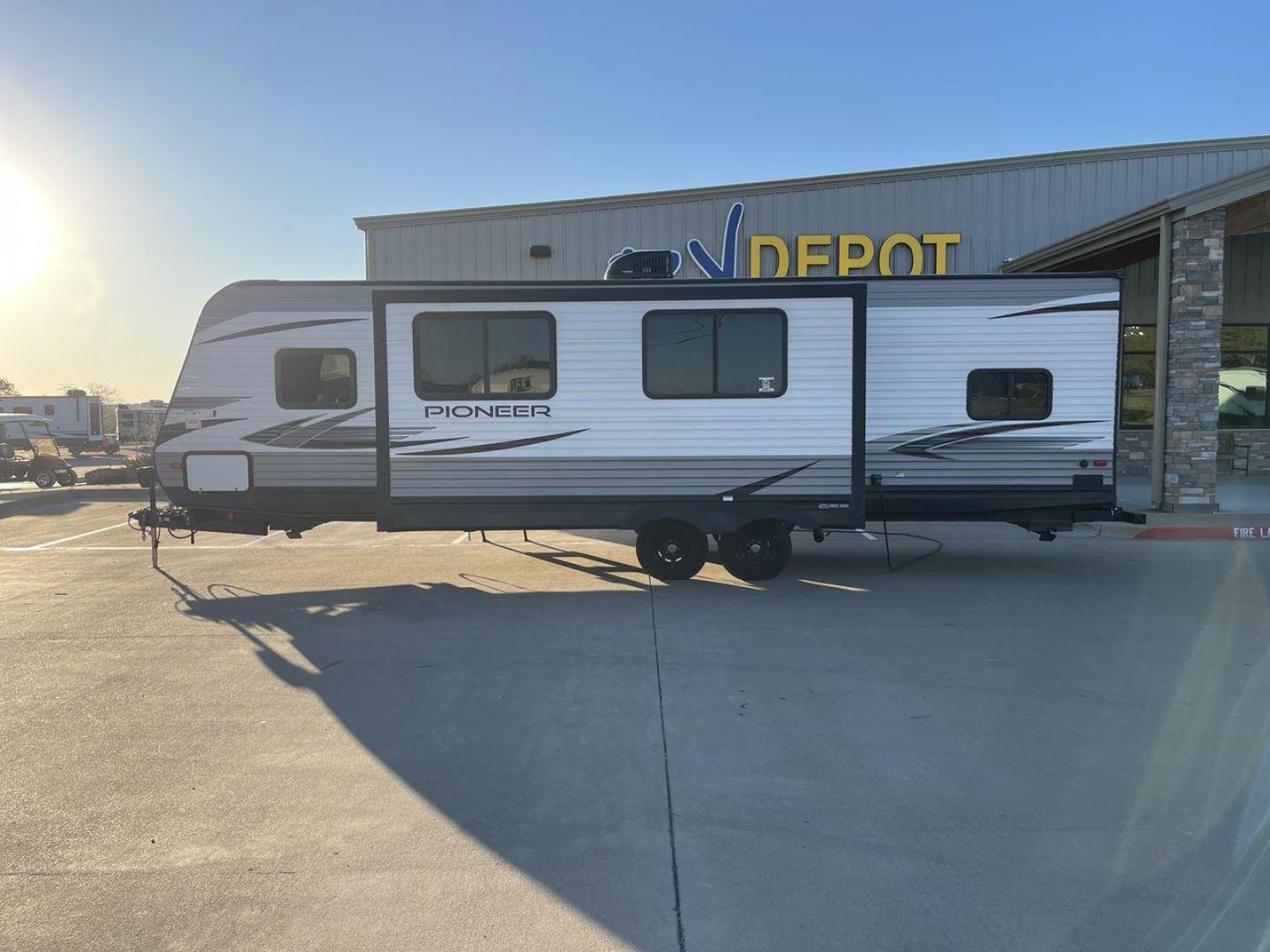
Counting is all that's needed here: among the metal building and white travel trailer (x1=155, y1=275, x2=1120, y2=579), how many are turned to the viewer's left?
1

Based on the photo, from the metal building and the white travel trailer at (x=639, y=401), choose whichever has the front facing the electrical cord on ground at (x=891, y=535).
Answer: the metal building

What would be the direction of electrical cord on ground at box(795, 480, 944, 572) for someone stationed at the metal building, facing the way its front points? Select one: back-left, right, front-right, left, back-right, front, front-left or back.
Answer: front

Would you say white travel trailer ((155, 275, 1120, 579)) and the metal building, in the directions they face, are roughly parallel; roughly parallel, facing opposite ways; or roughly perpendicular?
roughly perpendicular

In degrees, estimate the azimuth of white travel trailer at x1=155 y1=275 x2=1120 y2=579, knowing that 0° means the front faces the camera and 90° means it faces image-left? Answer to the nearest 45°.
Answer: approximately 90°

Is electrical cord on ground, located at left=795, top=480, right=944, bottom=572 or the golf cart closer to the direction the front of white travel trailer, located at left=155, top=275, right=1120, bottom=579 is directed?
the golf cart

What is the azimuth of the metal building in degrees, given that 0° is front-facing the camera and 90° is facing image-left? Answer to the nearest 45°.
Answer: approximately 0°

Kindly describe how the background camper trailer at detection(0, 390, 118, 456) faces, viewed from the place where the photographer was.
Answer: facing to the right of the viewer

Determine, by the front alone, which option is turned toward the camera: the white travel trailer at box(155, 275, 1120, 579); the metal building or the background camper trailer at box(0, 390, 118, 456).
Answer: the metal building

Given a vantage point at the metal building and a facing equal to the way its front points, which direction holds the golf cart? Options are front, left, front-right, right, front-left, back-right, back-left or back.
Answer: right

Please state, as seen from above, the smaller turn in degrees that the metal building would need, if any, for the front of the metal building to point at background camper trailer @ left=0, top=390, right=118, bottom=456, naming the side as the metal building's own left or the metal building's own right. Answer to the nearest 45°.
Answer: approximately 90° to the metal building's own right

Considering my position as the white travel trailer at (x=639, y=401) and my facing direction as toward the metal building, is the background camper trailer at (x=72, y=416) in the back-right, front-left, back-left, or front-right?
front-left

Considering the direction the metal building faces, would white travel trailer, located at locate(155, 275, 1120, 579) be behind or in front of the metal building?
in front
